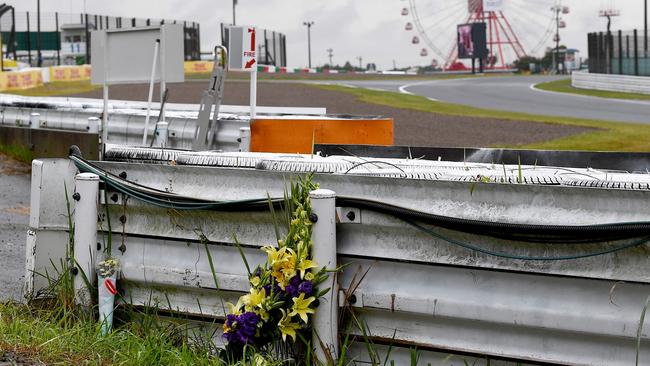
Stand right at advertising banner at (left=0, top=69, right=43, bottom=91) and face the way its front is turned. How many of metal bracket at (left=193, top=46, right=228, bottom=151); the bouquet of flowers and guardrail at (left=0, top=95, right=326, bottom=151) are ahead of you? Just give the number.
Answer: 3

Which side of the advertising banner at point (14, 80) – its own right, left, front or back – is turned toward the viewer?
front

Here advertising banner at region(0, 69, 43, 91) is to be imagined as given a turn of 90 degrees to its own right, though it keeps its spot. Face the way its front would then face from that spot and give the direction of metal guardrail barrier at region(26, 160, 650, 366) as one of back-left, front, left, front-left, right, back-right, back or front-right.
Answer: left

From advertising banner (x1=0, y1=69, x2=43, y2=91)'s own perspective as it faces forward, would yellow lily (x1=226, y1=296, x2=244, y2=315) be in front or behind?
in front

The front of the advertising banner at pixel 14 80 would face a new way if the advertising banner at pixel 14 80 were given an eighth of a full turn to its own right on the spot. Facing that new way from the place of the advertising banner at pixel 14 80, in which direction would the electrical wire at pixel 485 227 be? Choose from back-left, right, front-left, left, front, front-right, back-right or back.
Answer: front-left

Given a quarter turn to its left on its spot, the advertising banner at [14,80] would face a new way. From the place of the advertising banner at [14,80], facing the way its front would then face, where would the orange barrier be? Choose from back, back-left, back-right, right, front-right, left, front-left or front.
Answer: right

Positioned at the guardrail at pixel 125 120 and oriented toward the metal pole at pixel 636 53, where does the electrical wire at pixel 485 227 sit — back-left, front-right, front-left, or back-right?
back-right

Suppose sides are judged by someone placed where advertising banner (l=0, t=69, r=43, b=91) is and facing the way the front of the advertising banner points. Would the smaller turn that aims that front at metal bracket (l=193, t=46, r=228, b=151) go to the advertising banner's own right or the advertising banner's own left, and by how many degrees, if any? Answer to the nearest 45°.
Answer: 0° — it already faces it

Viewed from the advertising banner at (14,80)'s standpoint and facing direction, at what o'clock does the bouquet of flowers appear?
The bouquet of flowers is roughly at 12 o'clock from the advertising banner.

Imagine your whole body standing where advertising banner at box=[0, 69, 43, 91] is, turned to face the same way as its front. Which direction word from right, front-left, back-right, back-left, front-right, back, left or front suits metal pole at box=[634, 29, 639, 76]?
left

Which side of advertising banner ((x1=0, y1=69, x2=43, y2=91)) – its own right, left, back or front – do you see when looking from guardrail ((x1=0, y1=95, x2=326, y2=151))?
front
